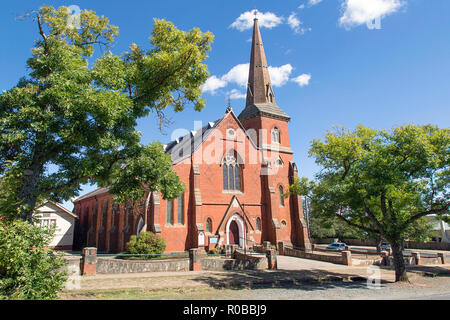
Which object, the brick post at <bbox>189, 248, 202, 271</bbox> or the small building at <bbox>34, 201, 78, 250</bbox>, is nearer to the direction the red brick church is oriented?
the brick post

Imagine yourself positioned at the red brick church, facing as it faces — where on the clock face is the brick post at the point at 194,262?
The brick post is roughly at 2 o'clock from the red brick church.

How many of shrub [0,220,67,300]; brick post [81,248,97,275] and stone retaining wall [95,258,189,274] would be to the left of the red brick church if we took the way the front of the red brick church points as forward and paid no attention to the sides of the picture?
0

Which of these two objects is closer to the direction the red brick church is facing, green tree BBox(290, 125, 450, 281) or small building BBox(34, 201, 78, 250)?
the green tree

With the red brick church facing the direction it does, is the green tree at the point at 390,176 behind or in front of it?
in front

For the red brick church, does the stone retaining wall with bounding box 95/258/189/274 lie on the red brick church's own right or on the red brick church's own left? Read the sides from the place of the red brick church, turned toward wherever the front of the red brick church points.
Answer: on the red brick church's own right

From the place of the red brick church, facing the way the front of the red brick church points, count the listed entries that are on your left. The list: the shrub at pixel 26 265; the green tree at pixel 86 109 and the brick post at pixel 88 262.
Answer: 0

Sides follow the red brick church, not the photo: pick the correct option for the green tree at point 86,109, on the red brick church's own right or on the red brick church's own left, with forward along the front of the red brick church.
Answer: on the red brick church's own right

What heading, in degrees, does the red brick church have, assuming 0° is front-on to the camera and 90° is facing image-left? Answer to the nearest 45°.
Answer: approximately 315°

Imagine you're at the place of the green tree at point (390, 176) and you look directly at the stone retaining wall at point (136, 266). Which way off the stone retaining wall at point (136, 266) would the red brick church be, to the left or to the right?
right

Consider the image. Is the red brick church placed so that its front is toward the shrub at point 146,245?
no

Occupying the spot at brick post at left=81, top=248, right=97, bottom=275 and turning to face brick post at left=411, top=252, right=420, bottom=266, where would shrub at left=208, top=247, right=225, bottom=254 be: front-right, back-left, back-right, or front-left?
front-left

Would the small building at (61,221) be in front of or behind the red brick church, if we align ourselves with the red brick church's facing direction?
behind

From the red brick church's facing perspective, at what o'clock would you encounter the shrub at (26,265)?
The shrub is roughly at 2 o'clock from the red brick church.
